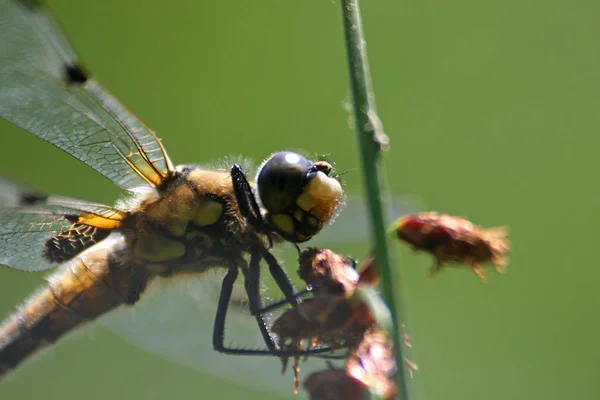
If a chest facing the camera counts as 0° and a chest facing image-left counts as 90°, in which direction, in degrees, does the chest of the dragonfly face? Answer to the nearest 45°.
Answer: approximately 270°
